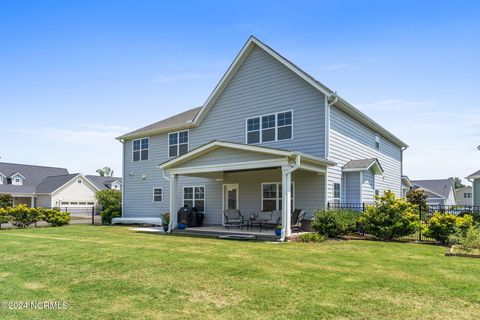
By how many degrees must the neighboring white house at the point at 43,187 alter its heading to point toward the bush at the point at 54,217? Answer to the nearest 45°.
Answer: approximately 45° to its right

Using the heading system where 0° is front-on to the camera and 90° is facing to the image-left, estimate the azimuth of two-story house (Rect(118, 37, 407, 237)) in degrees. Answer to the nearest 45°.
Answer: approximately 225°

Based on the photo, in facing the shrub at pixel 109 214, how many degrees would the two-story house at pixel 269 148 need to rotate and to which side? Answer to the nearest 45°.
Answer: approximately 90° to its left

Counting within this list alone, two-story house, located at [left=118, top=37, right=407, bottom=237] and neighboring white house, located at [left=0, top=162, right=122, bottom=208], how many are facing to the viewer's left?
0
